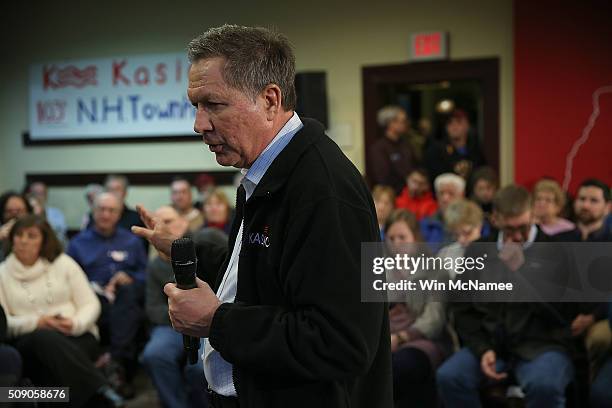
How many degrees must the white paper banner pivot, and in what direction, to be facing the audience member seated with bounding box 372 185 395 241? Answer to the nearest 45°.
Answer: approximately 45° to its left

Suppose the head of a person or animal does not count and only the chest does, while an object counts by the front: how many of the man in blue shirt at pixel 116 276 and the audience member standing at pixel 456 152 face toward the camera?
2

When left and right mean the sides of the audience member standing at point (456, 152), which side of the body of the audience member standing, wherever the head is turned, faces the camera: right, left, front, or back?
front

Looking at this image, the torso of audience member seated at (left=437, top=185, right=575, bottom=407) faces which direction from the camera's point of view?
toward the camera

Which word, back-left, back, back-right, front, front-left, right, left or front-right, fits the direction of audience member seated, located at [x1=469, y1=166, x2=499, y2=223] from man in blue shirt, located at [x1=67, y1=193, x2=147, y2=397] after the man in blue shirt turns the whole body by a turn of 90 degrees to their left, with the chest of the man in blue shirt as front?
front

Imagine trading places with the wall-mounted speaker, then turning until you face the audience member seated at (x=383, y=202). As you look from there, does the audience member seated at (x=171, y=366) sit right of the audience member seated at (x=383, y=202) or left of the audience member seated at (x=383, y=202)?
right

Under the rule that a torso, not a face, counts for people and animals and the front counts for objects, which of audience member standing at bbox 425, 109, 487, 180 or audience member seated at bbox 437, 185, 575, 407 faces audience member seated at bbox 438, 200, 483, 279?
audience member standing at bbox 425, 109, 487, 180

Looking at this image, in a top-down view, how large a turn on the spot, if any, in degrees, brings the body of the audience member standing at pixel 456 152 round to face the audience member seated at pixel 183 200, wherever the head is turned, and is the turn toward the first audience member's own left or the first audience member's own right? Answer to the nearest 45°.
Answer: approximately 90° to the first audience member's own right

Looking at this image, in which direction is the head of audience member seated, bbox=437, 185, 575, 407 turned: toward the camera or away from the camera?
toward the camera

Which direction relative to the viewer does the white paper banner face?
toward the camera

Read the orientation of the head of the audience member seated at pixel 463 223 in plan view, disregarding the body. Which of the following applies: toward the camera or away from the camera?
toward the camera

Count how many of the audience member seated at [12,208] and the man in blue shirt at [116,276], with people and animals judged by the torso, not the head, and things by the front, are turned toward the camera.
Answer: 2

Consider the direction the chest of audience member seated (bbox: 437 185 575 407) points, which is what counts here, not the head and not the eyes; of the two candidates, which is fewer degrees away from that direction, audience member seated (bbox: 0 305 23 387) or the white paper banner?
the audience member seated

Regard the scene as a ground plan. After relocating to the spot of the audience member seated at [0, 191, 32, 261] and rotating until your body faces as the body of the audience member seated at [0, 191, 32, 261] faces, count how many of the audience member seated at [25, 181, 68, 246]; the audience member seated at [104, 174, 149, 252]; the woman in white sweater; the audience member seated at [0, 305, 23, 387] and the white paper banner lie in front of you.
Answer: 2

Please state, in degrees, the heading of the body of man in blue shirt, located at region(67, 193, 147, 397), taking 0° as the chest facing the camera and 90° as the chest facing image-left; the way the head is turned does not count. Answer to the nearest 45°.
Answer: approximately 0°
